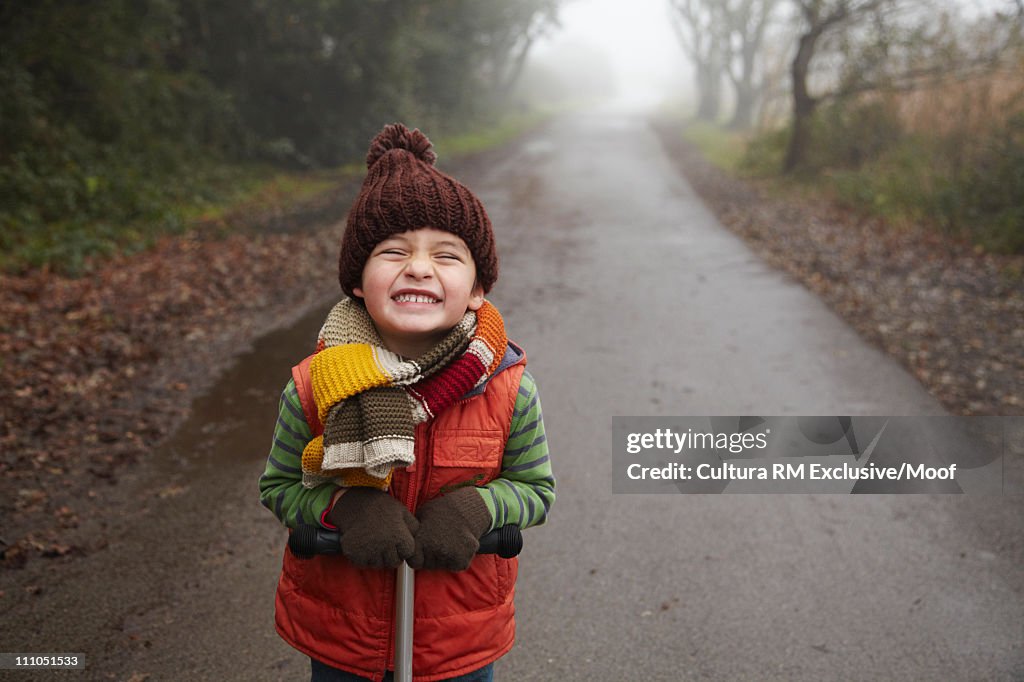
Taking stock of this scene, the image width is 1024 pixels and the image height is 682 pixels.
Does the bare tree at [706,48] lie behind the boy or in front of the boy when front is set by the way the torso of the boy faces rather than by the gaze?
behind

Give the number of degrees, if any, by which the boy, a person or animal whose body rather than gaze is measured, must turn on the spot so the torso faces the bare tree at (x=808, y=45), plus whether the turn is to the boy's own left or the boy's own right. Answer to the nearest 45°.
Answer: approximately 135° to the boy's own left

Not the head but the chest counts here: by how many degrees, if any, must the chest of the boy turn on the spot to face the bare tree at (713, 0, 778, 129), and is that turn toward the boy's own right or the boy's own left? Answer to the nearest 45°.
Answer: approximately 135° to the boy's own left

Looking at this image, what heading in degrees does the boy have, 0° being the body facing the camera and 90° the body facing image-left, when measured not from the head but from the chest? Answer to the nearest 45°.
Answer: approximately 0°
